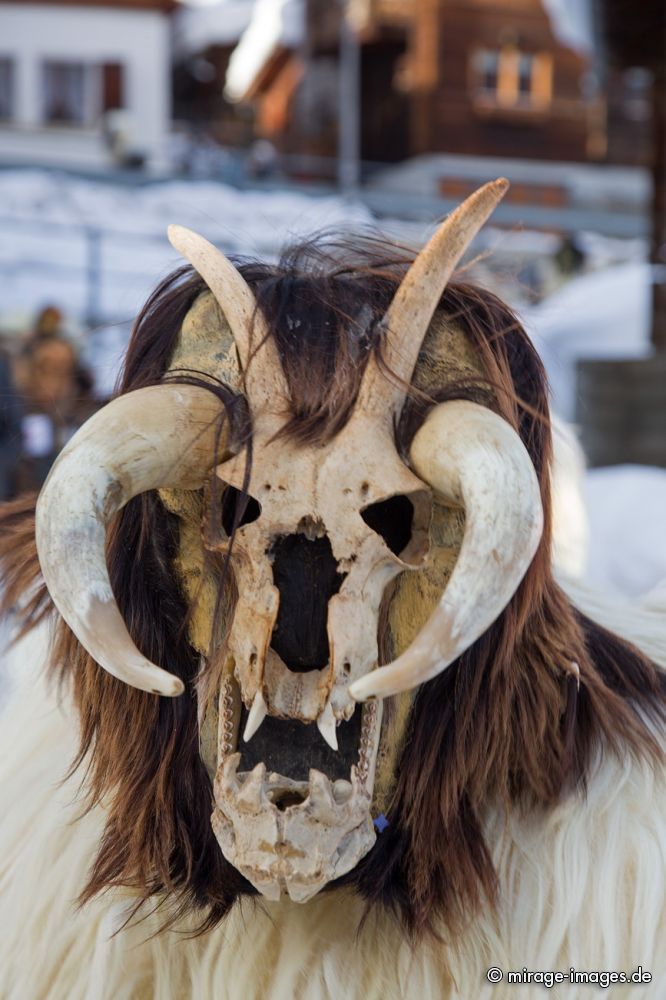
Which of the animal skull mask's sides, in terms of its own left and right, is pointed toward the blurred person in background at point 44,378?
back

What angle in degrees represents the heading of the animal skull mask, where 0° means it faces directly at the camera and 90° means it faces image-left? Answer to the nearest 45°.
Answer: approximately 0°

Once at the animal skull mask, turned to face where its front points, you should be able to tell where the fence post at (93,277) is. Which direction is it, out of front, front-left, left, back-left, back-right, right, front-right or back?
back

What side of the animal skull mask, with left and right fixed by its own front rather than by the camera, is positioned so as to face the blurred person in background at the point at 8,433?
back
